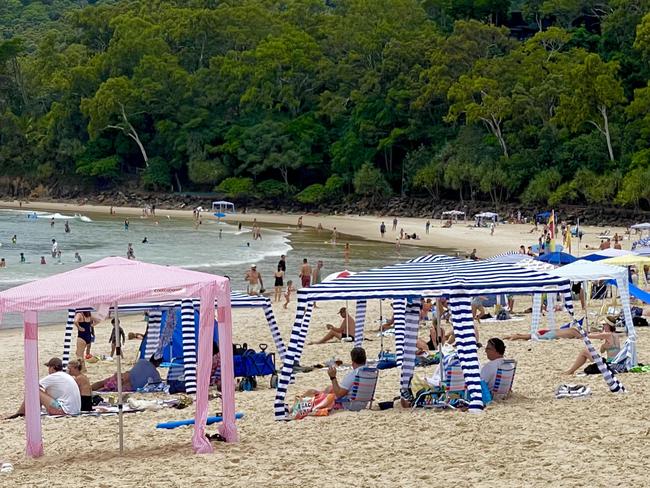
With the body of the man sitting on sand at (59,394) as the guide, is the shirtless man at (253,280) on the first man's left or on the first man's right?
on the first man's right

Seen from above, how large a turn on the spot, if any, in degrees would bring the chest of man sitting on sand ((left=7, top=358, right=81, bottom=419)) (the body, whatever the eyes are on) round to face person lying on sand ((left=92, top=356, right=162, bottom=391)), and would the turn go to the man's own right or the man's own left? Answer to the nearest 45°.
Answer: approximately 135° to the man's own right

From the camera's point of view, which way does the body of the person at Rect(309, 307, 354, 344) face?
to the viewer's left

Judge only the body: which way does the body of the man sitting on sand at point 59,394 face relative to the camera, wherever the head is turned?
to the viewer's left
